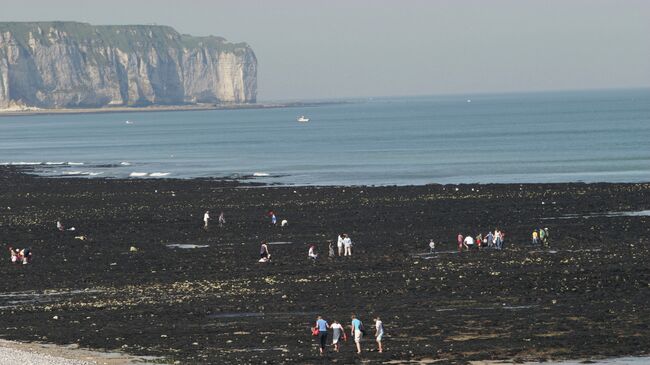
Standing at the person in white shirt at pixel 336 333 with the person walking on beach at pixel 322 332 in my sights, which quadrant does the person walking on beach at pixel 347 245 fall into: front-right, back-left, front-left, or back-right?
back-right

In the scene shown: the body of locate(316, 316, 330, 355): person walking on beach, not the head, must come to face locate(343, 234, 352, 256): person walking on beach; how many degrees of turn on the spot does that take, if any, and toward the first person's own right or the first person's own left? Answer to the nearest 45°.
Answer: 0° — they already face them

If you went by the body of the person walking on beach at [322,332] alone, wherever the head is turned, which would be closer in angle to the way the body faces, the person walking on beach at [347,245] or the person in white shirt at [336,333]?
the person walking on beach

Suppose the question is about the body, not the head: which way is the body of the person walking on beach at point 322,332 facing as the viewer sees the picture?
away from the camera

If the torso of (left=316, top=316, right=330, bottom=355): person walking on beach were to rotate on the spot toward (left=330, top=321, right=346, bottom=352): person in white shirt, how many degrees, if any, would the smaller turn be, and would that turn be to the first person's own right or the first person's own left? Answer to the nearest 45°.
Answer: approximately 45° to the first person's own right

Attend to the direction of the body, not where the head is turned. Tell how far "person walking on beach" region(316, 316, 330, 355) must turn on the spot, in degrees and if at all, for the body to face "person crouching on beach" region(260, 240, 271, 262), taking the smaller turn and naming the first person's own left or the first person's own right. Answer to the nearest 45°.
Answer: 0° — they already face them
